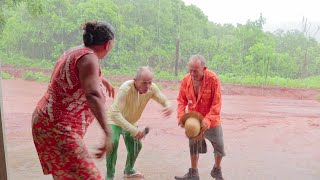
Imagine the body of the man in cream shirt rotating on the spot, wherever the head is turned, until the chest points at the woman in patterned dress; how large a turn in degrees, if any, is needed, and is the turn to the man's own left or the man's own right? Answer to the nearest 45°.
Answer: approximately 45° to the man's own right

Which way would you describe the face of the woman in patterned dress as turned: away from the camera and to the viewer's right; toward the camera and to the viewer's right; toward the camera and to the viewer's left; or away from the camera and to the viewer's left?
away from the camera and to the viewer's right

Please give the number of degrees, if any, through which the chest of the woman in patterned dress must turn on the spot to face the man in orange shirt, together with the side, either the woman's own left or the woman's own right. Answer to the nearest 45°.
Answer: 0° — they already face them

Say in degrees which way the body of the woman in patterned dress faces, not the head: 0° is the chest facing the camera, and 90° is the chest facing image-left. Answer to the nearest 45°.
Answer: approximately 225°
